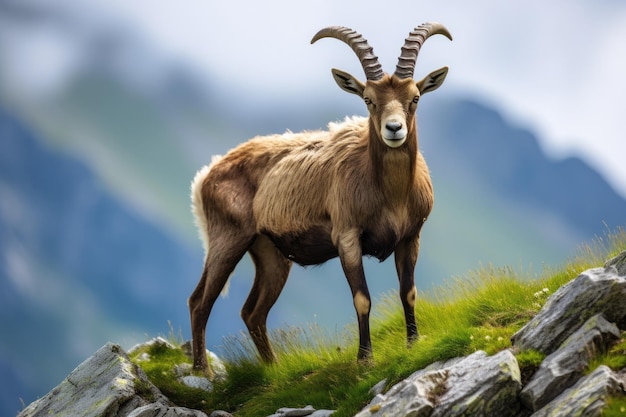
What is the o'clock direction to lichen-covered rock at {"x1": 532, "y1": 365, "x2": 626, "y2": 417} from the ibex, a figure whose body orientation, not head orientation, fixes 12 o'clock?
The lichen-covered rock is roughly at 1 o'clock from the ibex.

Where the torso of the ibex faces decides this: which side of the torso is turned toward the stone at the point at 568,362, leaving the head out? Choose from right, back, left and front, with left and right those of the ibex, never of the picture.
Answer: front

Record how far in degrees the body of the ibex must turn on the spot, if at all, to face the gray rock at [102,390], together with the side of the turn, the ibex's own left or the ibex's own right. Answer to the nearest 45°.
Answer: approximately 135° to the ibex's own right

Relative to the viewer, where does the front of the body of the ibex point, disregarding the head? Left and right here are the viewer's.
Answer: facing the viewer and to the right of the viewer

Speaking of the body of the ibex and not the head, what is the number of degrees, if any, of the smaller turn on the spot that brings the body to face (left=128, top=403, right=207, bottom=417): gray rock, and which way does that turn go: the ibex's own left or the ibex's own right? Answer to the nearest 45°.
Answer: approximately 135° to the ibex's own right

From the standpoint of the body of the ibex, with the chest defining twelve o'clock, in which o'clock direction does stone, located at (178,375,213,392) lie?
The stone is roughly at 5 o'clock from the ibex.
